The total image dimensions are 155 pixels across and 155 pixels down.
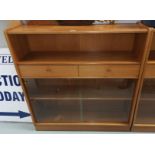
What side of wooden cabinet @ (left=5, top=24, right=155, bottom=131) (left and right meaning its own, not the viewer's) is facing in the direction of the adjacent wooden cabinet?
left

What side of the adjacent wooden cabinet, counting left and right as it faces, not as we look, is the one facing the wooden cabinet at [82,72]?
right

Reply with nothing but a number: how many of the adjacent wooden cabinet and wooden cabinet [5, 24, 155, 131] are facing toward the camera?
2

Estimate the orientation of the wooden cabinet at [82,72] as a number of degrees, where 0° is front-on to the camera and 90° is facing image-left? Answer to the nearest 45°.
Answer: approximately 0°

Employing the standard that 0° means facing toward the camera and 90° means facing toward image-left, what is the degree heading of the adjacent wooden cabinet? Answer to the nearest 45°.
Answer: approximately 0°
